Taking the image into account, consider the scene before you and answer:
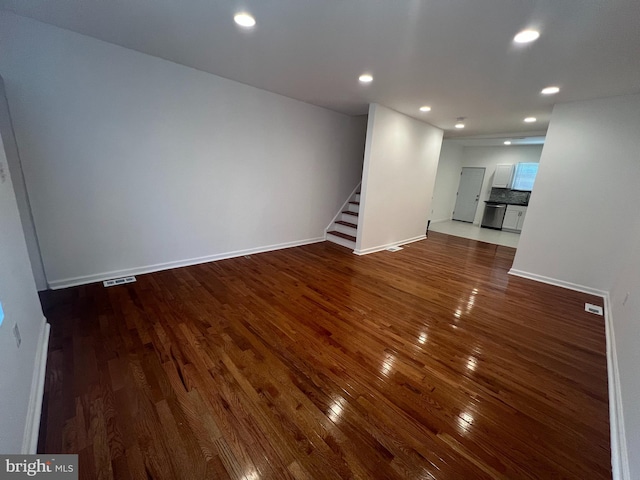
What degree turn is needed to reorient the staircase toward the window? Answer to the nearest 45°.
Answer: approximately 180°

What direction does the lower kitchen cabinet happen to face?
toward the camera

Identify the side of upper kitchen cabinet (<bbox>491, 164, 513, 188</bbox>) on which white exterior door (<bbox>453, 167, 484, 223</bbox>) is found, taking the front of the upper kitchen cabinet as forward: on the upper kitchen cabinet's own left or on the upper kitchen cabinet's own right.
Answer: on the upper kitchen cabinet's own right

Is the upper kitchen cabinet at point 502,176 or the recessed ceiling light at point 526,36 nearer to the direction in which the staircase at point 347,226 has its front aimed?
the recessed ceiling light

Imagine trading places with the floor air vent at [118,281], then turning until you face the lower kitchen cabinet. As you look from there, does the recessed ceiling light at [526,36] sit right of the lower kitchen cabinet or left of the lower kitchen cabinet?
right

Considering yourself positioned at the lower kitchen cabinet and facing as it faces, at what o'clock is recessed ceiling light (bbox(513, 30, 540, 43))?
The recessed ceiling light is roughly at 12 o'clock from the lower kitchen cabinet.

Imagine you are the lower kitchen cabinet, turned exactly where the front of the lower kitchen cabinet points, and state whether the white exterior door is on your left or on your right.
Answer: on your right

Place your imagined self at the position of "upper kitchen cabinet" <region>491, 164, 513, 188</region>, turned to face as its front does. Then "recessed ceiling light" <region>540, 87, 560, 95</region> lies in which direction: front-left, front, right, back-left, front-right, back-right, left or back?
front

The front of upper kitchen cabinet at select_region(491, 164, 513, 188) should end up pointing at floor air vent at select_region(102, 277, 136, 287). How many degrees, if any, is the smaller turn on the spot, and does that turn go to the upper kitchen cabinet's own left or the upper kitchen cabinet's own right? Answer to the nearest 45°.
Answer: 0° — it already faces it

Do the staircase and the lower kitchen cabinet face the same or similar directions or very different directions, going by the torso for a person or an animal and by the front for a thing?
same or similar directions

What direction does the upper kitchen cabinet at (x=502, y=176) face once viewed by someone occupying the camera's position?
facing the viewer

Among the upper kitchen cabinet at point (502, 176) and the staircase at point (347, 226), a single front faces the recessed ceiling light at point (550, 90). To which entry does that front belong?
the upper kitchen cabinet

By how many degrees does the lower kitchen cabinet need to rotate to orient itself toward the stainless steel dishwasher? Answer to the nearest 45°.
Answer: approximately 90° to its right

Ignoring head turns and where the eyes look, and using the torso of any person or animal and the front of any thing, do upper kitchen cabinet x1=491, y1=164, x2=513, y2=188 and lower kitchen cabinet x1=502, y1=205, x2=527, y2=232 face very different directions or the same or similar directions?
same or similar directions

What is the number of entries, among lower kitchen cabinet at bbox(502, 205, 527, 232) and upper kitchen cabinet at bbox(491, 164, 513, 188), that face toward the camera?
2

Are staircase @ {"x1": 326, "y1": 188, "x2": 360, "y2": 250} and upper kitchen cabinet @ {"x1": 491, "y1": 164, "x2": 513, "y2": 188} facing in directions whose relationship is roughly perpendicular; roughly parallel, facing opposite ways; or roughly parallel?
roughly parallel
